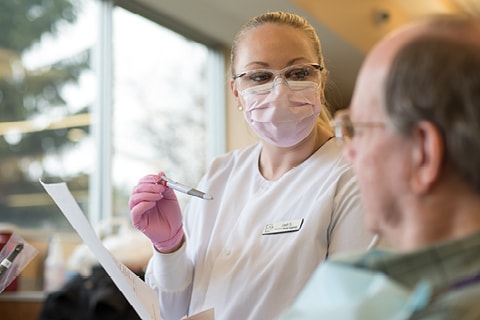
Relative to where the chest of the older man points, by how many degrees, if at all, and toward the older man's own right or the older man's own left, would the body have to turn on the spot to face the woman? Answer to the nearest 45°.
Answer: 0° — they already face them

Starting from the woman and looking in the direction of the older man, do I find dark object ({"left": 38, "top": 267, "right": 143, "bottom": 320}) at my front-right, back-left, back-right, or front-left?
back-right

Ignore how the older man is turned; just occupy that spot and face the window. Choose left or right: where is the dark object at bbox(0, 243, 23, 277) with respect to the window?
left

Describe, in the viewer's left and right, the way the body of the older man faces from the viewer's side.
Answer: facing away from the viewer and to the left of the viewer

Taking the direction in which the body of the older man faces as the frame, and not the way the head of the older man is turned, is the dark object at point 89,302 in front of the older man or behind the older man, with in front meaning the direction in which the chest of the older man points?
in front

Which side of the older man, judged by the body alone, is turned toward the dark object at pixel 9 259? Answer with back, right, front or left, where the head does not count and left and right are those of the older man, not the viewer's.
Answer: front

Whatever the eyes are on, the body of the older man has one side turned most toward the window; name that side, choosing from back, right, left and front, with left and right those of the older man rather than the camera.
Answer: front
